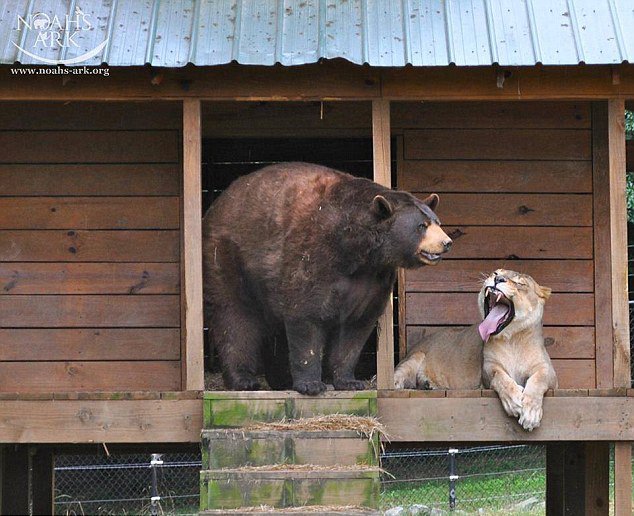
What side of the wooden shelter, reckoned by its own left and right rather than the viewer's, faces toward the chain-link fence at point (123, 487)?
back

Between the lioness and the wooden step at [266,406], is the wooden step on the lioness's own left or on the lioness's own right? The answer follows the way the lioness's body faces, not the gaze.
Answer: on the lioness's own right

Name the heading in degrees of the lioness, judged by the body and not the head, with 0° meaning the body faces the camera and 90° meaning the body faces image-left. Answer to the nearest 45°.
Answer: approximately 315°

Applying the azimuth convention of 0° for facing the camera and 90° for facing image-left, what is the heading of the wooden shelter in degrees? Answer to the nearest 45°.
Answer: approximately 0°

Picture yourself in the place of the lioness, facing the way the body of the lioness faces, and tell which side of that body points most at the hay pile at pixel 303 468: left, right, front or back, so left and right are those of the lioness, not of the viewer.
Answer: right

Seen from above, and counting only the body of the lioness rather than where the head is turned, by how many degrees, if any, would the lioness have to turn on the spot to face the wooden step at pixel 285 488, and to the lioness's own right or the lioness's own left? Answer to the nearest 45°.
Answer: approximately 90° to the lioness's own right

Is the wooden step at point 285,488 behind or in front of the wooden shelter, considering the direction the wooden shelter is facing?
in front

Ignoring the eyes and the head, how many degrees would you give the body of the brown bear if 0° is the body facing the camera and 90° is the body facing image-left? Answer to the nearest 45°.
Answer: approximately 315°
